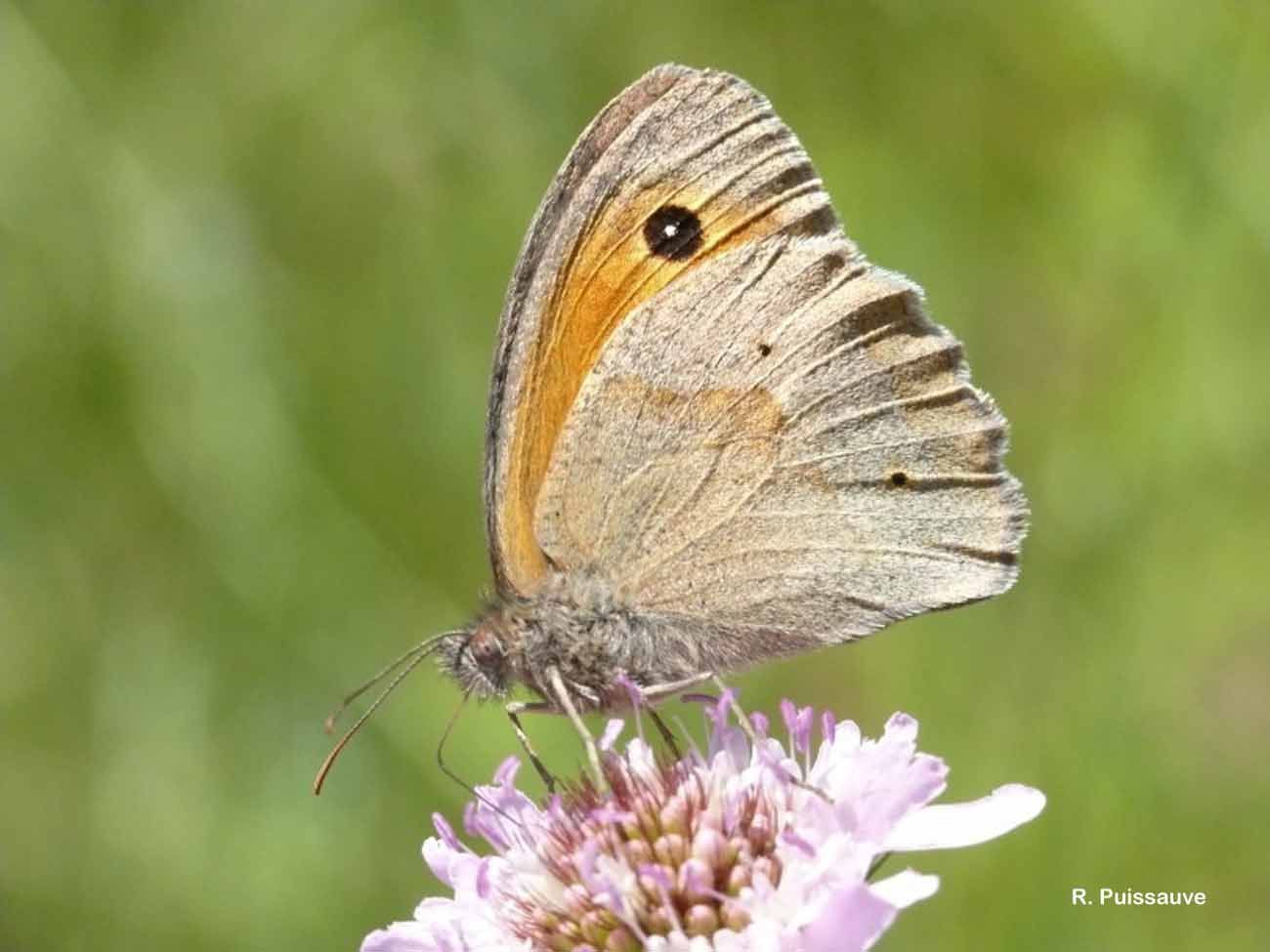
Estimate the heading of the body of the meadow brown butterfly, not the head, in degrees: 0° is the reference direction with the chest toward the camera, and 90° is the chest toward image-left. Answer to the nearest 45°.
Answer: approximately 90°
